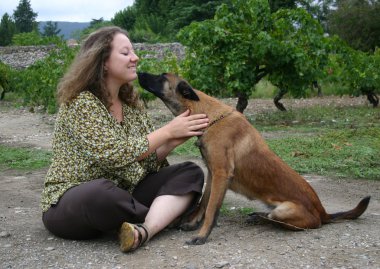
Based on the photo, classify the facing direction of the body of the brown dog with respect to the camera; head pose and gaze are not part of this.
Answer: to the viewer's left

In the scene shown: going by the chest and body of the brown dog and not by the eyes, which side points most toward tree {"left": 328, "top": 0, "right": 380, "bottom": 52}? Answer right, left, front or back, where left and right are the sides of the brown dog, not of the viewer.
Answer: right

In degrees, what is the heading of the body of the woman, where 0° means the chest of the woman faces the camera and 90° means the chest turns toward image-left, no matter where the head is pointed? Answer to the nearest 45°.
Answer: approximately 315°

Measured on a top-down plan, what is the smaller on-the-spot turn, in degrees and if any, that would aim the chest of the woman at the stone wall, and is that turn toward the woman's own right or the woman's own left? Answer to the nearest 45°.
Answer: approximately 135° to the woman's own left

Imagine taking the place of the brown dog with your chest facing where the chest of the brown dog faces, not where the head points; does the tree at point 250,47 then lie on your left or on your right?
on your right

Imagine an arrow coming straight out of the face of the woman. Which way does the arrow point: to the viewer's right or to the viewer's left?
to the viewer's right

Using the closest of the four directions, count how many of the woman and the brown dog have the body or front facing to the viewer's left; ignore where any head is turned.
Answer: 1

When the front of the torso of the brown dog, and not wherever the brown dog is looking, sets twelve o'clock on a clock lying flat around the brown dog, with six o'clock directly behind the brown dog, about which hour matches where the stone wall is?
The stone wall is roughly at 2 o'clock from the brown dog.

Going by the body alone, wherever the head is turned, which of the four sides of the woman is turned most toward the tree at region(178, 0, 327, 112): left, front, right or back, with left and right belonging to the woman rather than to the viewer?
left

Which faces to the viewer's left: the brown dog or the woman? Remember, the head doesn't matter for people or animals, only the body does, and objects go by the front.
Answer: the brown dog

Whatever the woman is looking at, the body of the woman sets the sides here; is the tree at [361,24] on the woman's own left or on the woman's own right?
on the woman's own left
